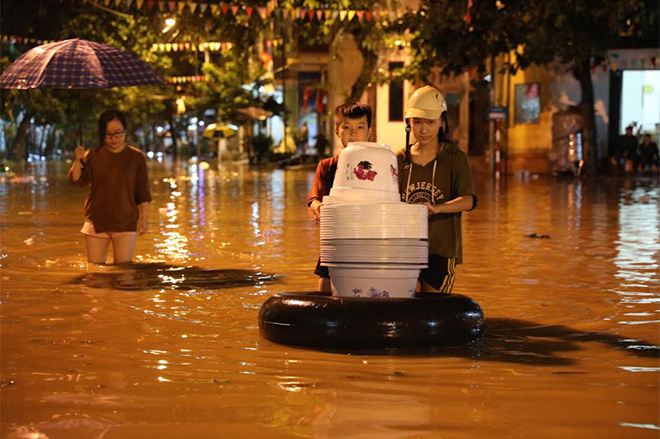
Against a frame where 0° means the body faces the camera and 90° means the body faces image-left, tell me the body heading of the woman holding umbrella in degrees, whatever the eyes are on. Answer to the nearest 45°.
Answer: approximately 0°

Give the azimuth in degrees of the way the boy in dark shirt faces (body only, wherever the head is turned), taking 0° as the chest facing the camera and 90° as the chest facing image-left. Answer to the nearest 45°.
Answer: approximately 0°

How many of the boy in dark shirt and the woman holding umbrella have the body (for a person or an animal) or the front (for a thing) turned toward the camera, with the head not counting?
2

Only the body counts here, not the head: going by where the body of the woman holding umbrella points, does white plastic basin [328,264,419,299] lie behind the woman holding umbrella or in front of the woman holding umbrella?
in front

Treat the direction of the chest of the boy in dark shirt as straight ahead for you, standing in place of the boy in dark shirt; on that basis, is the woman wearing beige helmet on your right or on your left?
on your left
